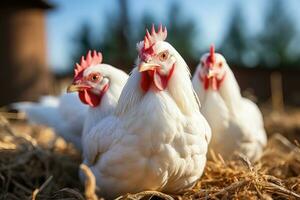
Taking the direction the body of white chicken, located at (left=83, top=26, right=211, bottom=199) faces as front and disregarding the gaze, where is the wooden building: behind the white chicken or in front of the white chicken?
behind

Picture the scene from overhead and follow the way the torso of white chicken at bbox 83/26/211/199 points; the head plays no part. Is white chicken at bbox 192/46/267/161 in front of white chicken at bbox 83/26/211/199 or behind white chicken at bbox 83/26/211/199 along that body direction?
behind

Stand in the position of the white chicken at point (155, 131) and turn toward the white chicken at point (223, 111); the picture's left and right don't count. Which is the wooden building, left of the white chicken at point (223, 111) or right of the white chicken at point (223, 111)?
left

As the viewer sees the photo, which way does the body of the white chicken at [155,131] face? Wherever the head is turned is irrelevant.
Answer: toward the camera

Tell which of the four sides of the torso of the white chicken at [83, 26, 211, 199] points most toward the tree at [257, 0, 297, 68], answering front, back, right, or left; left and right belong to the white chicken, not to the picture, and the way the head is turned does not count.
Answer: back
